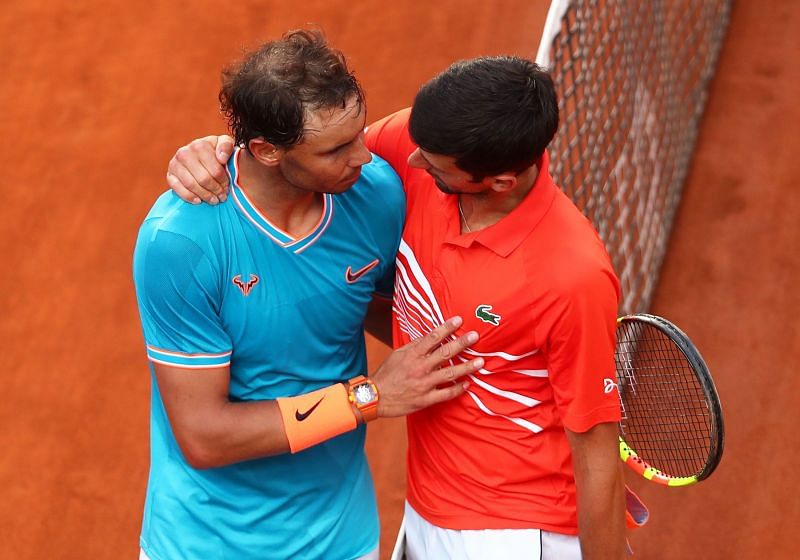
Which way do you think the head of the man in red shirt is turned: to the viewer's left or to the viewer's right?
to the viewer's left

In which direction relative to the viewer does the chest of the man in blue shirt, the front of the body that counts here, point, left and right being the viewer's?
facing the viewer and to the right of the viewer

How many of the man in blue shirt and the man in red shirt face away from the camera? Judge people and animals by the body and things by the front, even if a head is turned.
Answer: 0

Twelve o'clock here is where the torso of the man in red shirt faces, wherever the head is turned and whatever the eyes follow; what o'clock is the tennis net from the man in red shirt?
The tennis net is roughly at 5 o'clock from the man in red shirt.

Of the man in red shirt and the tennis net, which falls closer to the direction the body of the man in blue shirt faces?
the man in red shirt

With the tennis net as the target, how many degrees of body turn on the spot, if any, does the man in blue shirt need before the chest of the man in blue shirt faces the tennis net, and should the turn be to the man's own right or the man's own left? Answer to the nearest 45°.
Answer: approximately 90° to the man's own left

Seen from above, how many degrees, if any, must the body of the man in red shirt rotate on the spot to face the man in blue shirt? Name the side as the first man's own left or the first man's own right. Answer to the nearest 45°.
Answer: approximately 45° to the first man's own right

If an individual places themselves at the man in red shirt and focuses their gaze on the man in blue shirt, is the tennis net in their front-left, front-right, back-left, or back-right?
back-right

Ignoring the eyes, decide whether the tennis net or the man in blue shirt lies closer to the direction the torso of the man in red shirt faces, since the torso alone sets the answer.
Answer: the man in blue shirt

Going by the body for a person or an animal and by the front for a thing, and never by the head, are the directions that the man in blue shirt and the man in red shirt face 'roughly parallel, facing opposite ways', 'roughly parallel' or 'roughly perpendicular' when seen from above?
roughly perpendicular

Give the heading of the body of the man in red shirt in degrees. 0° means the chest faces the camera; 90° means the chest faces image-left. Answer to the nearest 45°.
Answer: approximately 45°
